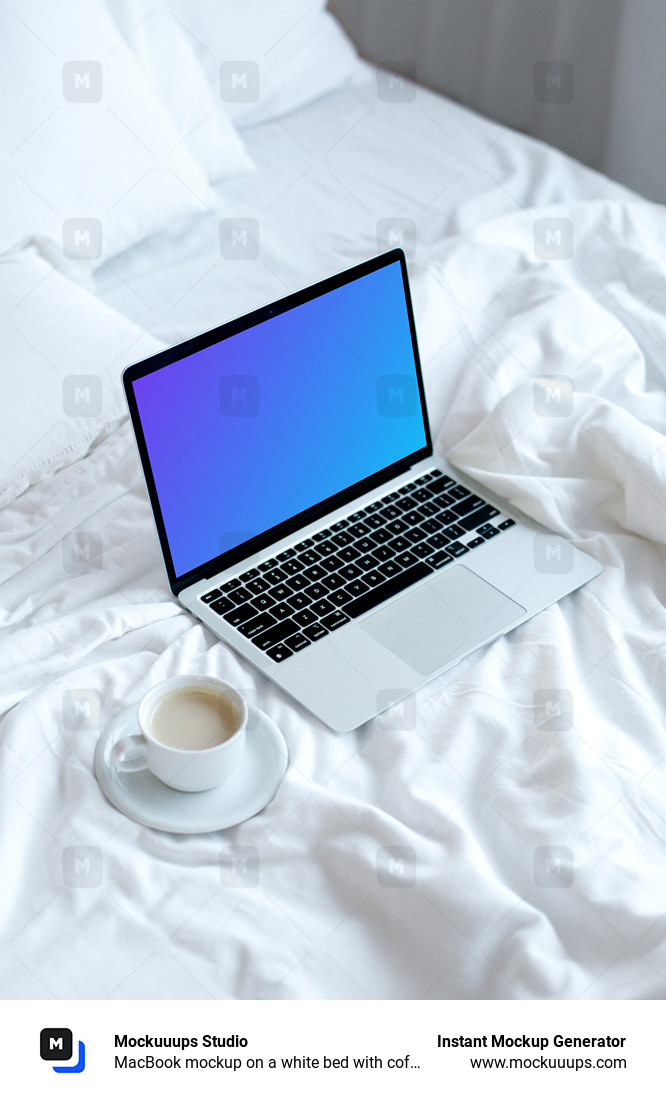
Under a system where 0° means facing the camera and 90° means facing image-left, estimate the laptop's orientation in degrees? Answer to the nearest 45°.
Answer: approximately 315°

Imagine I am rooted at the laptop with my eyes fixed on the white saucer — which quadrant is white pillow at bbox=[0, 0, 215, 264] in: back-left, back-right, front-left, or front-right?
back-right

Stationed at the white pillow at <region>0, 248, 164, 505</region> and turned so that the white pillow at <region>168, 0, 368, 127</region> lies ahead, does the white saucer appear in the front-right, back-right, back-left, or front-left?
back-right

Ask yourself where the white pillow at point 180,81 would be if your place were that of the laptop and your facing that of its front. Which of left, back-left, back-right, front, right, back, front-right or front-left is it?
back-left

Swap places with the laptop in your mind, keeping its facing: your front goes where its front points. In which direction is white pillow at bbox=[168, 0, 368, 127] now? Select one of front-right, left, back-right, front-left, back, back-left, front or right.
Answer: back-left

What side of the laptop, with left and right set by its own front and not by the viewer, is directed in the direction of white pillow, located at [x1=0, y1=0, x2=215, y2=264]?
back
